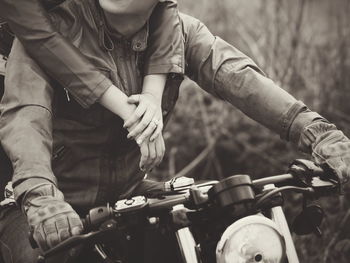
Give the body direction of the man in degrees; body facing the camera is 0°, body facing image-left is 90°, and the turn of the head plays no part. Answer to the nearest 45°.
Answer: approximately 315°

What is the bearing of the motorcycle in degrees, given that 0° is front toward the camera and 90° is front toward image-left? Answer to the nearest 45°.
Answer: approximately 315°
